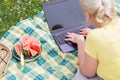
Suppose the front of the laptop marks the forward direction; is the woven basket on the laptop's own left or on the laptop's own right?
on the laptop's own right

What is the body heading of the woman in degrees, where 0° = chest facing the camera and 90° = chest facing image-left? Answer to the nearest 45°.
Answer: approximately 135°

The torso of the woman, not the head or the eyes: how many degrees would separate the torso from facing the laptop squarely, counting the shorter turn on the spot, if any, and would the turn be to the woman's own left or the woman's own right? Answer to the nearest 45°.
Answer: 0° — they already face it

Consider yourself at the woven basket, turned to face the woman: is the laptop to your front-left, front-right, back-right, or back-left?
front-left

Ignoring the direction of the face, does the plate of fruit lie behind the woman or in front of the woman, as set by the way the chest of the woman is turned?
in front

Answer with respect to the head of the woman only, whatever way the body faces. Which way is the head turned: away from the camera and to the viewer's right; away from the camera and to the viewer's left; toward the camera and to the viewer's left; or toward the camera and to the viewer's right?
away from the camera and to the viewer's left

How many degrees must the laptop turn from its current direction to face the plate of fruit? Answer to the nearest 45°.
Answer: approximately 90° to its right

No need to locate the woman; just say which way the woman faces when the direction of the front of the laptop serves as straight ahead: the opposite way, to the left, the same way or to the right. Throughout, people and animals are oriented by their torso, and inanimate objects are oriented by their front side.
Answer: the opposite way

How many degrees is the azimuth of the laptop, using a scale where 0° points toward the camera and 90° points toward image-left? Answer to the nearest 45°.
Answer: approximately 315°
